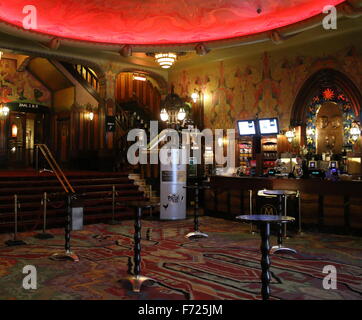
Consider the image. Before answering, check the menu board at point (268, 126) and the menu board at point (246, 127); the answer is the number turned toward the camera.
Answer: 2

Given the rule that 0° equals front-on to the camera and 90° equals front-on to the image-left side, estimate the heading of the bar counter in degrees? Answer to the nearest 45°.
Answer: approximately 45°

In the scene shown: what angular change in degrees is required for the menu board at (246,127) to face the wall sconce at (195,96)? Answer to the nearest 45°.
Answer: approximately 135° to its right

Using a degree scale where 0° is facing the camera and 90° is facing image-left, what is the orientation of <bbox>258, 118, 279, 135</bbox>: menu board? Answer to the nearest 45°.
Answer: approximately 0°

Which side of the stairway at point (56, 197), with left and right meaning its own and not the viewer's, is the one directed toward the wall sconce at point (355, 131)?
left

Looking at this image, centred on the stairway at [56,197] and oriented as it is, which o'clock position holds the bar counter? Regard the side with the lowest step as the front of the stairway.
The bar counter is roughly at 10 o'clock from the stairway.

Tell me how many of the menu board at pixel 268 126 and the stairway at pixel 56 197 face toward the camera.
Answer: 2

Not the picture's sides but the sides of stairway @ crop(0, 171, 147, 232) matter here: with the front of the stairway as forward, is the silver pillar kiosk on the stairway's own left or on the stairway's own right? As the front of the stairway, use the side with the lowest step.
on the stairway's own left

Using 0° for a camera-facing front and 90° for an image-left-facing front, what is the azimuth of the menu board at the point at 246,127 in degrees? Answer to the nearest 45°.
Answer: approximately 0°

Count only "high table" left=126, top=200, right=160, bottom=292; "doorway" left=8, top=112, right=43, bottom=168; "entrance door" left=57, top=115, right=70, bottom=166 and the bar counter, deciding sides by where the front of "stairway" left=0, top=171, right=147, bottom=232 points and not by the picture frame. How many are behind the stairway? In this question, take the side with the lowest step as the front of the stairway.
2

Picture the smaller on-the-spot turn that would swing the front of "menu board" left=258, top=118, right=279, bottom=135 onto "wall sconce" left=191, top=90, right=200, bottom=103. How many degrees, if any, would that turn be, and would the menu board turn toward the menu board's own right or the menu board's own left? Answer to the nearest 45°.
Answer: approximately 135° to the menu board's own right
